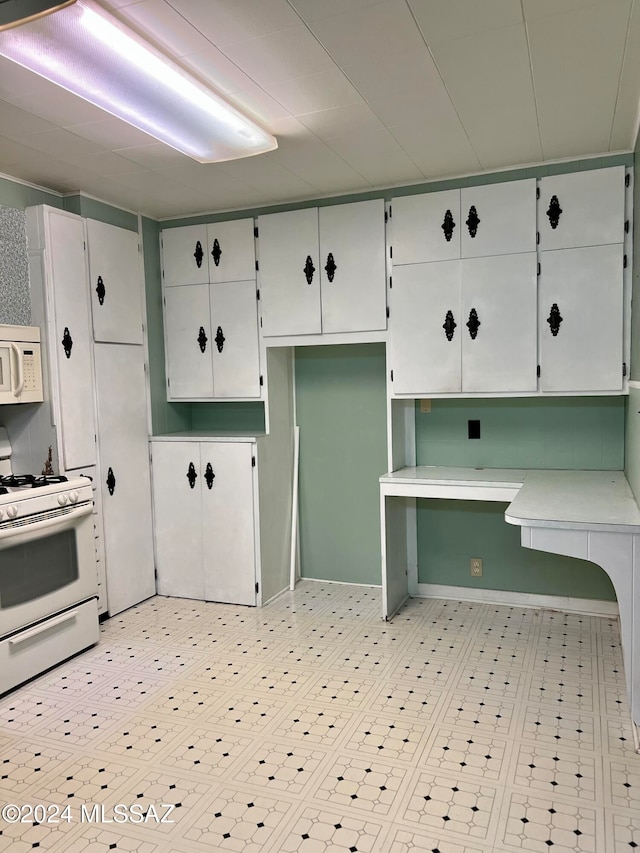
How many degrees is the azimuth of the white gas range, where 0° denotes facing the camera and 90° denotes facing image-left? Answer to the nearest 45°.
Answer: approximately 315°

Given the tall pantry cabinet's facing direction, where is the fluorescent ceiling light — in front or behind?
in front

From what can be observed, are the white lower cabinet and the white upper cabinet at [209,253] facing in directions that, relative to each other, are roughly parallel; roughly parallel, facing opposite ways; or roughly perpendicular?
roughly parallel

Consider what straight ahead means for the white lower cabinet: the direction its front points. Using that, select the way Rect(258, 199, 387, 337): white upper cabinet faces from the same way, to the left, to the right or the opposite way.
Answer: the same way

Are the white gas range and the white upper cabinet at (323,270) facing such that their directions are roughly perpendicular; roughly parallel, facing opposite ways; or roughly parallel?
roughly perpendicular

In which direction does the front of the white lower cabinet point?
toward the camera

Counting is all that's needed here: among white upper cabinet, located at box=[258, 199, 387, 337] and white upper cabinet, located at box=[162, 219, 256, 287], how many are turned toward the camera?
2

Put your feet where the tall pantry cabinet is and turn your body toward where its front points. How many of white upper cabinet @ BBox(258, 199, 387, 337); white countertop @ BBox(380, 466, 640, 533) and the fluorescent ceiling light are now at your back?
0

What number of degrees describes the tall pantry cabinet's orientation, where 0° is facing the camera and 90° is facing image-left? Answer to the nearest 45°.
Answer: approximately 315°

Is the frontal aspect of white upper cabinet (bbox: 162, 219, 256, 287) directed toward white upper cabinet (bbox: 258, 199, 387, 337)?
no

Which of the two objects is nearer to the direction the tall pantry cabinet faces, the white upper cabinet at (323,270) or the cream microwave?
the white upper cabinet

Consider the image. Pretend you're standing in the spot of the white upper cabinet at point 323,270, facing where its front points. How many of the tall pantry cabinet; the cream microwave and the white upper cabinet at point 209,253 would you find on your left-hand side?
0

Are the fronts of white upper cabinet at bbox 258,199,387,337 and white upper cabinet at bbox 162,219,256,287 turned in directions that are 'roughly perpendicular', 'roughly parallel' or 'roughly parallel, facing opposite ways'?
roughly parallel

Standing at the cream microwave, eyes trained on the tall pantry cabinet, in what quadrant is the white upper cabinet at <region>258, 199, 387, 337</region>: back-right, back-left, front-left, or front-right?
front-right

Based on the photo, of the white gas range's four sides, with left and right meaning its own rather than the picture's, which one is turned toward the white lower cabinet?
left

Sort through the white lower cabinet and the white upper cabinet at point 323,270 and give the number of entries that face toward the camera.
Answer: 2

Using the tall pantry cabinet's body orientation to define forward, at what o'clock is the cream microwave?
The cream microwave is roughly at 3 o'clock from the tall pantry cabinet.
